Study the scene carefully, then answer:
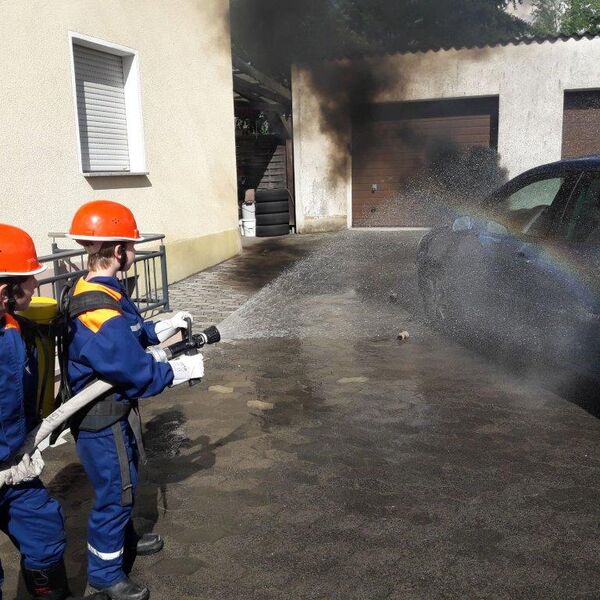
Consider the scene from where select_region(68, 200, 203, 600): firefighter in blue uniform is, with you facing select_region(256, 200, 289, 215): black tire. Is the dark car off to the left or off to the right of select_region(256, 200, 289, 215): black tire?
right

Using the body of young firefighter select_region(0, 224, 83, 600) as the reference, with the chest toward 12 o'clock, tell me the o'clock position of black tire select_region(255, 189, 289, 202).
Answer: The black tire is roughly at 10 o'clock from the young firefighter.

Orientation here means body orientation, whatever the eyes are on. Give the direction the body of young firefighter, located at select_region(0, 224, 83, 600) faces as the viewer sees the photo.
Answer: to the viewer's right

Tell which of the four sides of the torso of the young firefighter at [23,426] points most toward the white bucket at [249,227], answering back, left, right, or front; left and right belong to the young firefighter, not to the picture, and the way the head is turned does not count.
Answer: left

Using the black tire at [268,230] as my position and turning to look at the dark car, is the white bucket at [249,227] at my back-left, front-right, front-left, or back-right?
back-right

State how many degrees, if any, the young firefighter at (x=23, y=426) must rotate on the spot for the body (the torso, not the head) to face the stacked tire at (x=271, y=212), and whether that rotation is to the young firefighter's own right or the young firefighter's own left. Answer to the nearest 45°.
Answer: approximately 45° to the young firefighter's own left

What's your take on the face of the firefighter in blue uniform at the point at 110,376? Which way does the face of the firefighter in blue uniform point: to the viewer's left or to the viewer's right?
to the viewer's right
